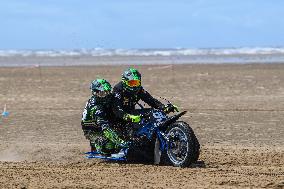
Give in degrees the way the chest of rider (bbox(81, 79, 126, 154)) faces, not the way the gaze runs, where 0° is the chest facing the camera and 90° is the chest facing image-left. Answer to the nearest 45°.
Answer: approximately 315°

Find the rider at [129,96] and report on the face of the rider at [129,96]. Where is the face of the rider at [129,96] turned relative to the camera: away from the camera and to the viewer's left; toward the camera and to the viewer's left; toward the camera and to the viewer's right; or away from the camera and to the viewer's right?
toward the camera and to the viewer's right

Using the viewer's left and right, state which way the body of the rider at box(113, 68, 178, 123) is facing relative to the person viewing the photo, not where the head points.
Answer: facing the viewer and to the right of the viewer

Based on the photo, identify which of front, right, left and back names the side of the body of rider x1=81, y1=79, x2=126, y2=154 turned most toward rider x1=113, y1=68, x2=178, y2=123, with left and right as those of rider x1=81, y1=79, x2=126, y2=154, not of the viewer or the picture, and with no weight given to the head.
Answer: left

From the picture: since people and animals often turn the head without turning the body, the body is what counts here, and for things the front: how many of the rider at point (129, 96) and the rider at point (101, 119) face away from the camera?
0
